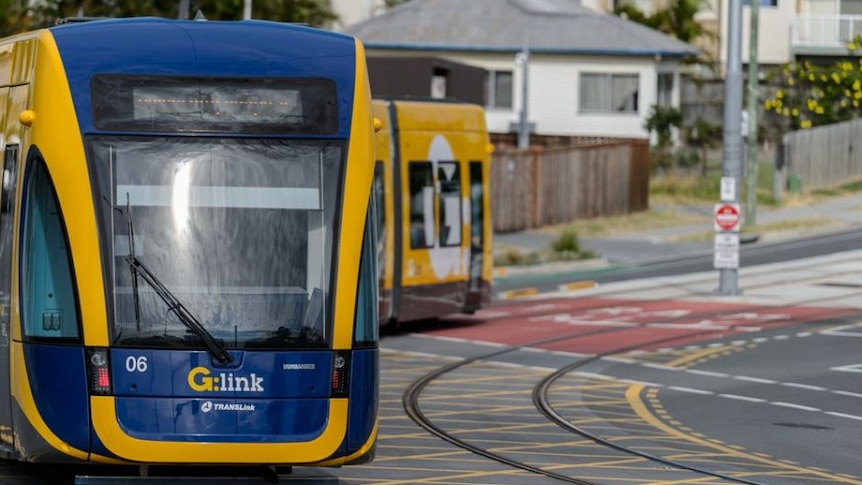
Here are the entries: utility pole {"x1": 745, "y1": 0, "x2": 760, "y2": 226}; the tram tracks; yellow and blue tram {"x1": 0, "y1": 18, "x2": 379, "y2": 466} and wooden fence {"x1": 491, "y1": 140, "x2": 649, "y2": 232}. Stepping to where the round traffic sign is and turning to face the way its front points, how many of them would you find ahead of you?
2

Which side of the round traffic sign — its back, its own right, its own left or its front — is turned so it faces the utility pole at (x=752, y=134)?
back

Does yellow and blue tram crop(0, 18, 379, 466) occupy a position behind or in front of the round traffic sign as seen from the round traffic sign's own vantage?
in front

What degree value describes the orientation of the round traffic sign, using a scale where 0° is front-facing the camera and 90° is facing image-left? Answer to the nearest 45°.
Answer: approximately 0°

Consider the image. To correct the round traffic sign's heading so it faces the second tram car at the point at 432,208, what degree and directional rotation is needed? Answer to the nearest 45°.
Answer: approximately 45° to its right

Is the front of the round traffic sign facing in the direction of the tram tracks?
yes

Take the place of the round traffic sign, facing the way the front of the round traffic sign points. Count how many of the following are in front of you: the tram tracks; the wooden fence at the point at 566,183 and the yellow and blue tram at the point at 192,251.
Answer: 2
